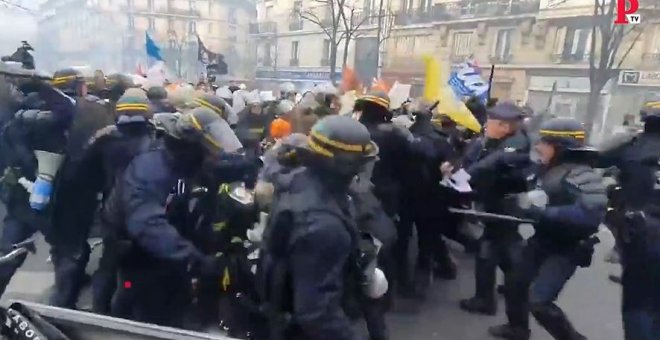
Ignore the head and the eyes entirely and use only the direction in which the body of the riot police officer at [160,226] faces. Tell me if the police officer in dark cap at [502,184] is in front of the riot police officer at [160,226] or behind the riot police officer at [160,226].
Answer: in front

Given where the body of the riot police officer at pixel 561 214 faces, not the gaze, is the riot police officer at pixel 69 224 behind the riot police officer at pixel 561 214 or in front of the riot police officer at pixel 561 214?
in front

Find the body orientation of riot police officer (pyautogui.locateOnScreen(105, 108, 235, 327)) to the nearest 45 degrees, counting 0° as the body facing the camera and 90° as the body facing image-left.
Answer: approximately 270°

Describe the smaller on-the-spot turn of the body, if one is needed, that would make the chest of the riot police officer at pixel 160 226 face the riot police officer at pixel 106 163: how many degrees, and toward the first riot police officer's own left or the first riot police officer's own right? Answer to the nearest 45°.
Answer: approximately 135° to the first riot police officer's own left

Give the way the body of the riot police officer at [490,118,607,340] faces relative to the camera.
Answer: to the viewer's left

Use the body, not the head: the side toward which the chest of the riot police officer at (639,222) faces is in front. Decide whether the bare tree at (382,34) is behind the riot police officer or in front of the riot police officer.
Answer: in front

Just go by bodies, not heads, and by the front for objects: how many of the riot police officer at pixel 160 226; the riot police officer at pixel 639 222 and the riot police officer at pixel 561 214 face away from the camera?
1
